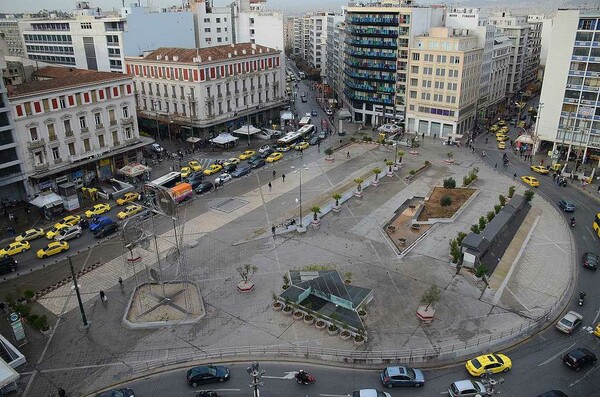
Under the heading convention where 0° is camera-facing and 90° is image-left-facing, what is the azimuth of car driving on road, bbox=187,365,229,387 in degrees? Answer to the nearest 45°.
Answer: approximately 270°

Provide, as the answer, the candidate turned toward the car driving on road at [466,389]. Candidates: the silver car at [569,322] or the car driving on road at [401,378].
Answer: the car driving on road at [401,378]

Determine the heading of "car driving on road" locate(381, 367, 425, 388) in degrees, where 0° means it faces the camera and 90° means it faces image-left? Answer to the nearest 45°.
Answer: approximately 270°

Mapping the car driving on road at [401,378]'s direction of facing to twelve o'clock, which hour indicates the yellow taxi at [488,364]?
The yellow taxi is roughly at 11 o'clock from the car driving on road.

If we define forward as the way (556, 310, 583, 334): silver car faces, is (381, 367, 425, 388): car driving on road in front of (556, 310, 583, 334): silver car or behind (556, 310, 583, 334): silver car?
behind

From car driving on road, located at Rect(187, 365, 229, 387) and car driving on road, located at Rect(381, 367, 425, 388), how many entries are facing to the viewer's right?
2

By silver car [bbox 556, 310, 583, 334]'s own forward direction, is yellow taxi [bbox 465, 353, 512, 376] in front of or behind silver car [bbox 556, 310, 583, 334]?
behind
